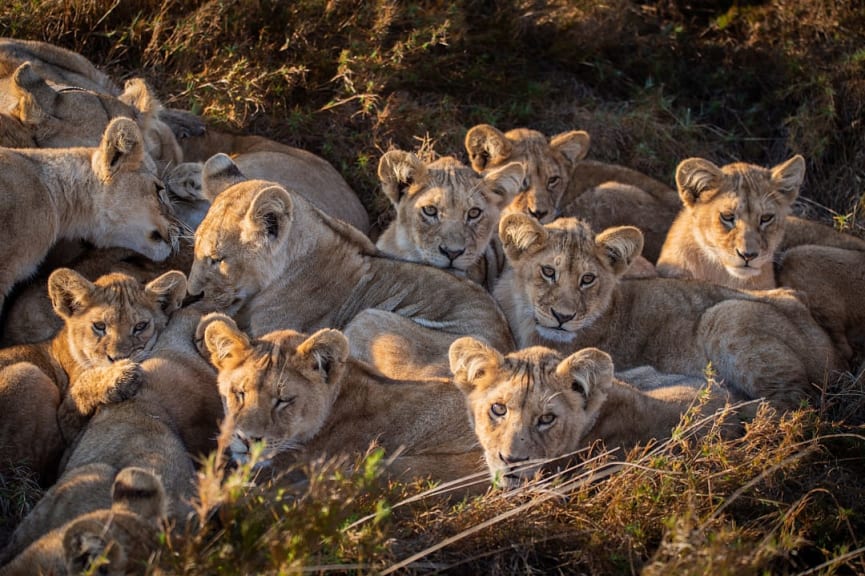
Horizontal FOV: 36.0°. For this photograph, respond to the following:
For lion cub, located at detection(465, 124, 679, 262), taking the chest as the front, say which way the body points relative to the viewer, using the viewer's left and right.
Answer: facing the viewer and to the left of the viewer

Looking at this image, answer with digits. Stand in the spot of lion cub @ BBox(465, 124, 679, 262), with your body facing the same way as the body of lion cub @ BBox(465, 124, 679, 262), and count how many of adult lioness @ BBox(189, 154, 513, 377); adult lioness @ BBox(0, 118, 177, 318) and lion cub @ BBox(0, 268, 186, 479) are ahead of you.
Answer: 3

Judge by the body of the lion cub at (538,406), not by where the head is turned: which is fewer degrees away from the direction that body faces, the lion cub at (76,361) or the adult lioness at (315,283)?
the lion cub

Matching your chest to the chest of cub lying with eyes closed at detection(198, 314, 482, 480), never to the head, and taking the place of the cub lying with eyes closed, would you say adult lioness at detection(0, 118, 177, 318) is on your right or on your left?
on your right

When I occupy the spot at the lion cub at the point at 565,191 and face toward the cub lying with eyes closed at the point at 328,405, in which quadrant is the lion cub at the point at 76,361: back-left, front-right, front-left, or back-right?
front-right

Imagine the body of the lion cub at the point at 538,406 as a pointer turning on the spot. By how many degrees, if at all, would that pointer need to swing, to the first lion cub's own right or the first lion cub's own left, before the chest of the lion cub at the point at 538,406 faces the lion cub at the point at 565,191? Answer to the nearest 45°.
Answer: approximately 135° to the first lion cub's own right

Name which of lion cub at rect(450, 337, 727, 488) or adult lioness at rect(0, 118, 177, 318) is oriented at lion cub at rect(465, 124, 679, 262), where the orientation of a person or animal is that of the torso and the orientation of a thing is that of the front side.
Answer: the adult lioness

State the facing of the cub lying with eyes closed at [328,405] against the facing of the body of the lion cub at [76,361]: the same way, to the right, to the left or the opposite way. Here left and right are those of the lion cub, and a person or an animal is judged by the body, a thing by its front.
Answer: to the right

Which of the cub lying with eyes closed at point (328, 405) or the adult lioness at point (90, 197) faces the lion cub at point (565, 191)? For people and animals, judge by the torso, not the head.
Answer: the adult lioness

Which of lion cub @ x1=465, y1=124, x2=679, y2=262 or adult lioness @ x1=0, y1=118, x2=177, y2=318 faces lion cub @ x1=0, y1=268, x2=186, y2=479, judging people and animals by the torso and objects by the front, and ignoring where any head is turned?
lion cub @ x1=465, y1=124, x2=679, y2=262

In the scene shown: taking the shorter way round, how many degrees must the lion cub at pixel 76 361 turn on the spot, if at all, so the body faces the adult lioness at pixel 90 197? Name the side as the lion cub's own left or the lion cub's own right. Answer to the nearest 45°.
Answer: approximately 135° to the lion cub's own left

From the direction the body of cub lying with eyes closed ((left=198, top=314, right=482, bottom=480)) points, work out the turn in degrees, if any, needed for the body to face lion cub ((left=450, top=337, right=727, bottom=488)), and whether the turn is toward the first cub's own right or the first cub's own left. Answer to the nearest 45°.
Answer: approximately 135° to the first cub's own left

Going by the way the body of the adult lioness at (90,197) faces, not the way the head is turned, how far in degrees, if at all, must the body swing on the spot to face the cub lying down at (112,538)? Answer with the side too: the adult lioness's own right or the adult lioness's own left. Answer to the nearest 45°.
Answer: approximately 90° to the adult lioness's own right

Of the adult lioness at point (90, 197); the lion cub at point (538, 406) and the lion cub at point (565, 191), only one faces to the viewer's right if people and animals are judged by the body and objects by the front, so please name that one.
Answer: the adult lioness

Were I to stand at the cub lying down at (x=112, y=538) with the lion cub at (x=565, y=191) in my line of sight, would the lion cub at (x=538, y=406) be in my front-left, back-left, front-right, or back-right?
front-right

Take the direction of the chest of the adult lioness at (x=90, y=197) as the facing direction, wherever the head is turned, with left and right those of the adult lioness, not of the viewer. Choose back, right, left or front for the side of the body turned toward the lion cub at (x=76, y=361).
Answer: right

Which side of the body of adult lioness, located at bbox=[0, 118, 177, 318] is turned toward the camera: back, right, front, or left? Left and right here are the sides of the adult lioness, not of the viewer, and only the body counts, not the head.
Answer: right
